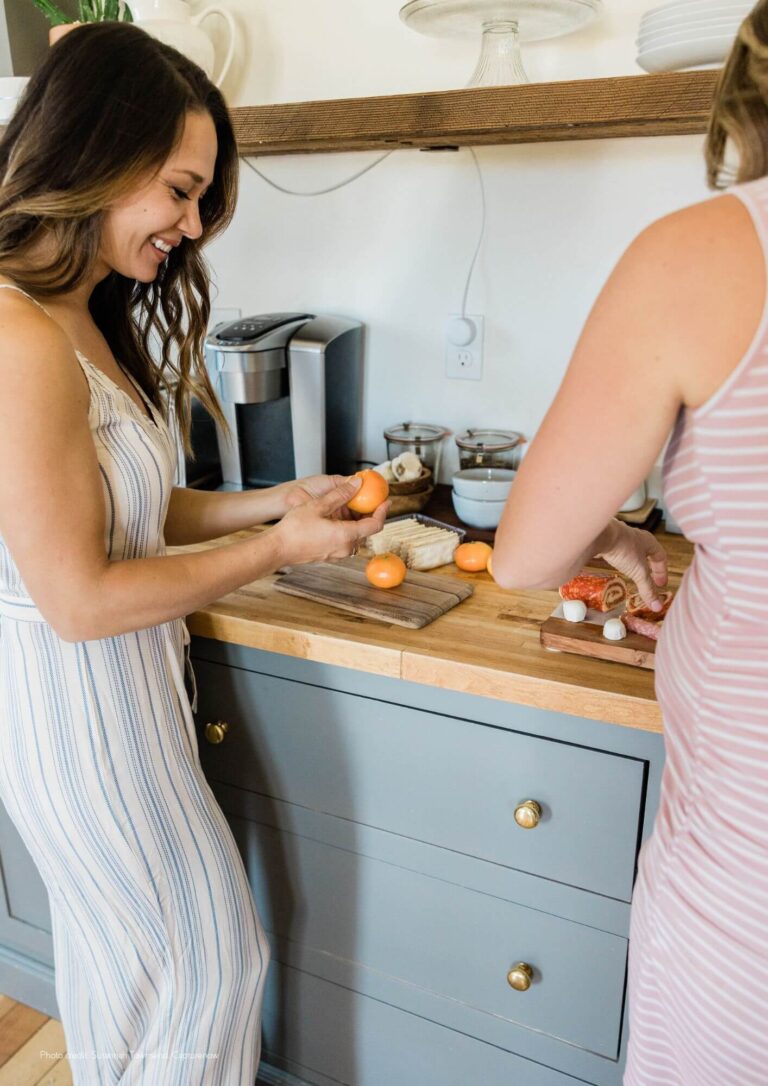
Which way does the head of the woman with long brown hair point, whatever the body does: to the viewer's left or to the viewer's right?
to the viewer's right

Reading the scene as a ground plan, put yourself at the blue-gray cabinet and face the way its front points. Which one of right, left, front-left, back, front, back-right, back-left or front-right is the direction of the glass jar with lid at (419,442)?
back-right

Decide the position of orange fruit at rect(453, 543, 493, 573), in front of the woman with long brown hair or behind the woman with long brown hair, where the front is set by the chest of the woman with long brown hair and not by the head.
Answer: in front

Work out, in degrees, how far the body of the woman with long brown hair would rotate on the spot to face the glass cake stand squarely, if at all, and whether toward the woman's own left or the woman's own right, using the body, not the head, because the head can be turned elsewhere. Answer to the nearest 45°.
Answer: approximately 45° to the woman's own left

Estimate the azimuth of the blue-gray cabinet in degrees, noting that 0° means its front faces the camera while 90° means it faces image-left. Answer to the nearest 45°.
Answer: approximately 45°

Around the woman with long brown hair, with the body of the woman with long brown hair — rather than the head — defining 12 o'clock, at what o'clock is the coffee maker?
The coffee maker is roughly at 10 o'clock from the woman with long brown hair.

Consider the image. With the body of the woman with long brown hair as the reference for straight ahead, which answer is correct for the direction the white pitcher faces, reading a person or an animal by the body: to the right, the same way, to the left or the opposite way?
the opposite way

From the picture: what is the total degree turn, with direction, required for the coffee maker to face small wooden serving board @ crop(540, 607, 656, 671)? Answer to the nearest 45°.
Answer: approximately 90° to its left

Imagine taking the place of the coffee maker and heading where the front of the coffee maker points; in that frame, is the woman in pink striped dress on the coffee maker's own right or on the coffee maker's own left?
on the coffee maker's own left

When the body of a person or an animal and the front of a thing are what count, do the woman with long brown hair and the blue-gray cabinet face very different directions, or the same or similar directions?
very different directions

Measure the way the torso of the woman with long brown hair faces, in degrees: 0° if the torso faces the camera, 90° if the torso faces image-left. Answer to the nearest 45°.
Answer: approximately 270°

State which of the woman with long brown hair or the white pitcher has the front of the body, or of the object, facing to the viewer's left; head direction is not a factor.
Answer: the white pitcher
